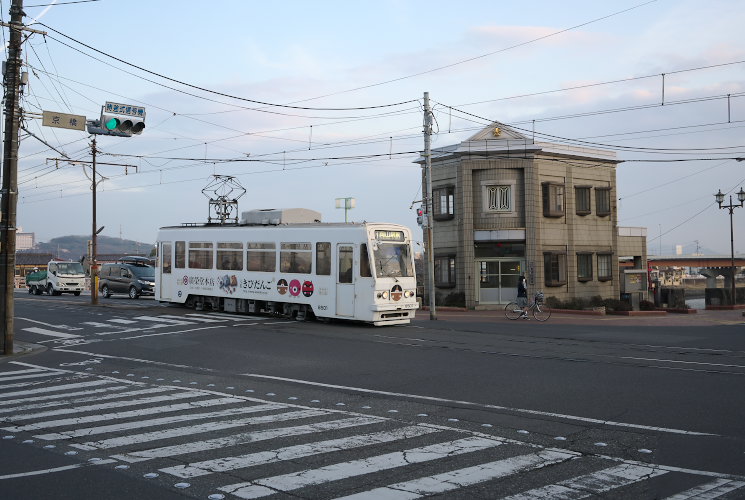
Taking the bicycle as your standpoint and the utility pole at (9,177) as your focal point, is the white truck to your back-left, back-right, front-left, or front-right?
front-right

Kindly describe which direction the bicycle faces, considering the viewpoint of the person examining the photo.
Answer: facing to the right of the viewer

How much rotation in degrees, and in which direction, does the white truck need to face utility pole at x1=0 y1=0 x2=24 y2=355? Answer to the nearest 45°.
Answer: approximately 45° to its right

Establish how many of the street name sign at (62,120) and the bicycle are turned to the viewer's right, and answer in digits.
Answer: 1

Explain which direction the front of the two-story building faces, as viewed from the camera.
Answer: facing the viewer

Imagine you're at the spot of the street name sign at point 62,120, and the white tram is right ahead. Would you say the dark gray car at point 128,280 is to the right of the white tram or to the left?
left

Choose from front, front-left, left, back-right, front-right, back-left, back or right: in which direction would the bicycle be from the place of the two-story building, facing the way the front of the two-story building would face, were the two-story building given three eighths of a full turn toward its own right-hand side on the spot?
back-left

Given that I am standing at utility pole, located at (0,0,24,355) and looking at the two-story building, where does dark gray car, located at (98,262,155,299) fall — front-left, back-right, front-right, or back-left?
front-left

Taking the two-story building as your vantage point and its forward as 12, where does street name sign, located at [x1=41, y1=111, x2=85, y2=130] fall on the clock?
The street name sign is roughly at 1 o'clock from the two-story building.

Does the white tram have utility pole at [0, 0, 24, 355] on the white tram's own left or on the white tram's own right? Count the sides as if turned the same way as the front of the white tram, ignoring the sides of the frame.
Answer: on the white tram's own right

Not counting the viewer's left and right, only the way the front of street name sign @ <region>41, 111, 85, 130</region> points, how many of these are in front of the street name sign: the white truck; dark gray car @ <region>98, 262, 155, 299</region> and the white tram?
0

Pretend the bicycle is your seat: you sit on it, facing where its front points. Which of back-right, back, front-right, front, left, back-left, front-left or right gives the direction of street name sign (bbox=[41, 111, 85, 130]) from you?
back-right

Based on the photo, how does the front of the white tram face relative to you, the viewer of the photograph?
facing the viewer and to the right of the viewer
